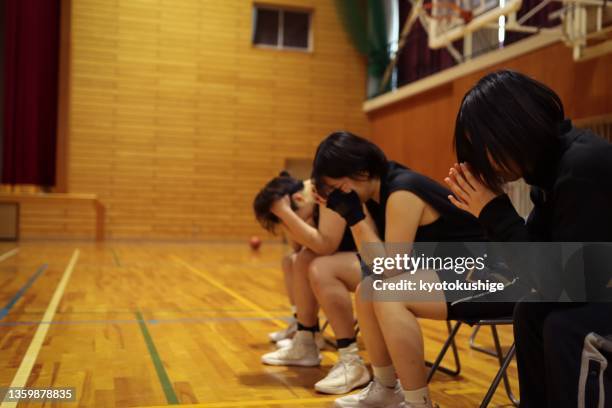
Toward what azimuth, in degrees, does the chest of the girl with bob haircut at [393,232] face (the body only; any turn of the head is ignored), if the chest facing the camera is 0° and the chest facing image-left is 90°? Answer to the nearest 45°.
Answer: approximately 90°

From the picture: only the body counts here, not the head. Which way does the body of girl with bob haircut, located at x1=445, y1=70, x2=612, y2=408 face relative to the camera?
to the viewer's left

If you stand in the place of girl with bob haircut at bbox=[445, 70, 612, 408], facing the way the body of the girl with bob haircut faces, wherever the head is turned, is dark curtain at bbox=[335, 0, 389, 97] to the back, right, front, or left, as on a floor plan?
right

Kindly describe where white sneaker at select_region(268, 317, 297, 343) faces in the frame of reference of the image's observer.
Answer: facing to the left of the viewer
